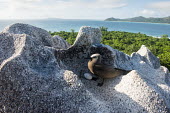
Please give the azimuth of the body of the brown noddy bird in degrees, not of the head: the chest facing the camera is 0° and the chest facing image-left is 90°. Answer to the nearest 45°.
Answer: approximately 90°
